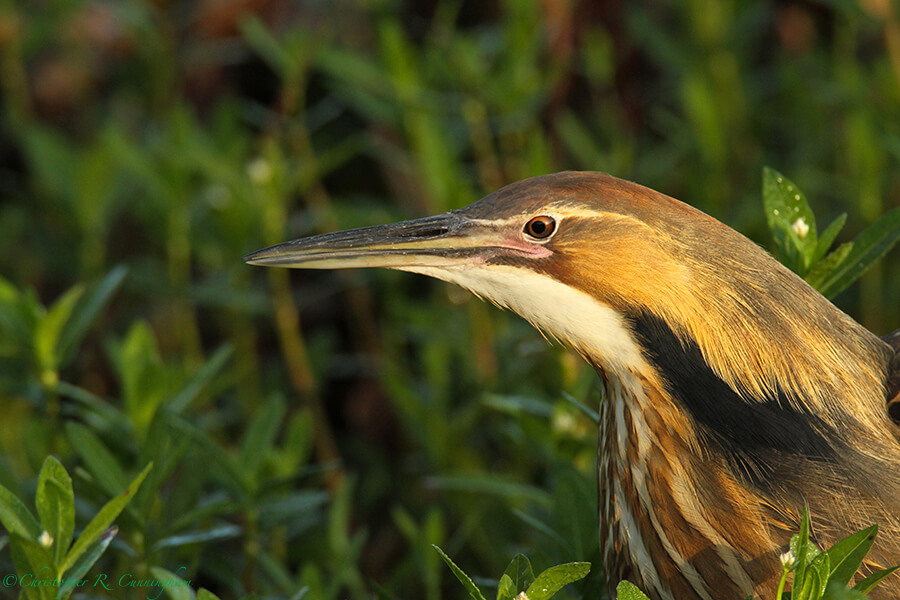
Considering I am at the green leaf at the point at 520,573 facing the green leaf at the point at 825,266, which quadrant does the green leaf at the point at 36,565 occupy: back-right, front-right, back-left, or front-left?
back-left

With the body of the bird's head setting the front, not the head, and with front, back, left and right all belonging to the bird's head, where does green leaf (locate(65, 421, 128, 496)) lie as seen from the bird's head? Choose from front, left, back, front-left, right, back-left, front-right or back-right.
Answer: front

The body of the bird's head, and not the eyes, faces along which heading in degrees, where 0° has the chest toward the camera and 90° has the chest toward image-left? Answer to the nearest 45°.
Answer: approximately 90°

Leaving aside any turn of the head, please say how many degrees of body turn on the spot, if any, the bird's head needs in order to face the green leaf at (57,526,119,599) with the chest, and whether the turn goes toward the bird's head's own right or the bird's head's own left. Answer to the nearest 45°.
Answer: approximately 45° to the bird's head's own left

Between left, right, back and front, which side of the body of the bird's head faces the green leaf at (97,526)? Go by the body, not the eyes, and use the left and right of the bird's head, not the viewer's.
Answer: front

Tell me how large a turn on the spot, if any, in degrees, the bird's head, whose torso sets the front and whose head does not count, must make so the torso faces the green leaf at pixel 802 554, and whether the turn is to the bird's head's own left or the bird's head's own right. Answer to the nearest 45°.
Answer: approximately 135° to the bird's head's own left

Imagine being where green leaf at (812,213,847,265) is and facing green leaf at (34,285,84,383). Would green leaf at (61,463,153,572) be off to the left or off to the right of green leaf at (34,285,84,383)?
left
